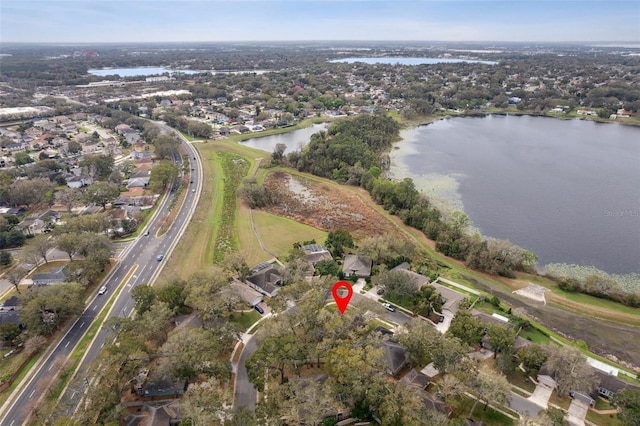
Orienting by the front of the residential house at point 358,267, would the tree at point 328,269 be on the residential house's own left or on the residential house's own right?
on the residential house's own right

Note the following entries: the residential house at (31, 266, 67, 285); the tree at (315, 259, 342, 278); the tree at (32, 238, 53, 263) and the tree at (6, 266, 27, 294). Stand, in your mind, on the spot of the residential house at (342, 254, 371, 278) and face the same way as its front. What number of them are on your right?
4

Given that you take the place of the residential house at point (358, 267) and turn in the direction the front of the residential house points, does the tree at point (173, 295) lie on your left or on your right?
on your right

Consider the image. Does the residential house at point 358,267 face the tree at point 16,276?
no

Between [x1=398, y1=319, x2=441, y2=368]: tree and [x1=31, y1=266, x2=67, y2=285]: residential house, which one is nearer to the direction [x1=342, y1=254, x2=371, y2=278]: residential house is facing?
the tree

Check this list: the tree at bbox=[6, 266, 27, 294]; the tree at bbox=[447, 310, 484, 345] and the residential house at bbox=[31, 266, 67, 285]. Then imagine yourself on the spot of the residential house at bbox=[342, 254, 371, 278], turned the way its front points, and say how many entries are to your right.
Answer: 2

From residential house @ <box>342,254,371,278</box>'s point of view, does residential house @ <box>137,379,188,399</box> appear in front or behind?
in front

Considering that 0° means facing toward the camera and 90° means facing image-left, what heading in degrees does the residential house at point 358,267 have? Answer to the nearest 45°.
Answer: approximately 0°

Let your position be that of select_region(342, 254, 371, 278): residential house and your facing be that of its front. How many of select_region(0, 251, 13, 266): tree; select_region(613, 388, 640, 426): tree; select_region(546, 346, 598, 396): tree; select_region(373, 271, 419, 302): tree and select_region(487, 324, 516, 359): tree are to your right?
1

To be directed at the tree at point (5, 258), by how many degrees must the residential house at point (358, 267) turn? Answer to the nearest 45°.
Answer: approximately 90° to its right

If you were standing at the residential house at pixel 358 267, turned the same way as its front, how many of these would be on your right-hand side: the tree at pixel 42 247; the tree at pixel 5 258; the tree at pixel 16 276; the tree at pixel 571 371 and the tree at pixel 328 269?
4

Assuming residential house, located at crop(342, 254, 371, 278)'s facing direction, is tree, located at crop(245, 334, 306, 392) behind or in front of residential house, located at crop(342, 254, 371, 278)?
in front

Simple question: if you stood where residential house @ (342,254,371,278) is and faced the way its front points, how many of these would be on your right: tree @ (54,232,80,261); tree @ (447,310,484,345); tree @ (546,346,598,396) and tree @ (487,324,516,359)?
1

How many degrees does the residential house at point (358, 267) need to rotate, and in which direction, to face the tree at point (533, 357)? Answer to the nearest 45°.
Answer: approximately 45° to its left

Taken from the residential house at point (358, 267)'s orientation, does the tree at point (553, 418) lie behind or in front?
in front

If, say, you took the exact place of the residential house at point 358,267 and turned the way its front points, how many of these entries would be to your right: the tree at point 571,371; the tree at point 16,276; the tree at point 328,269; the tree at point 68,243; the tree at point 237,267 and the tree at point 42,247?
5

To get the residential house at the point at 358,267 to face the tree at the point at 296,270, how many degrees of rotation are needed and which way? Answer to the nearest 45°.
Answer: approximately 45° to its right
